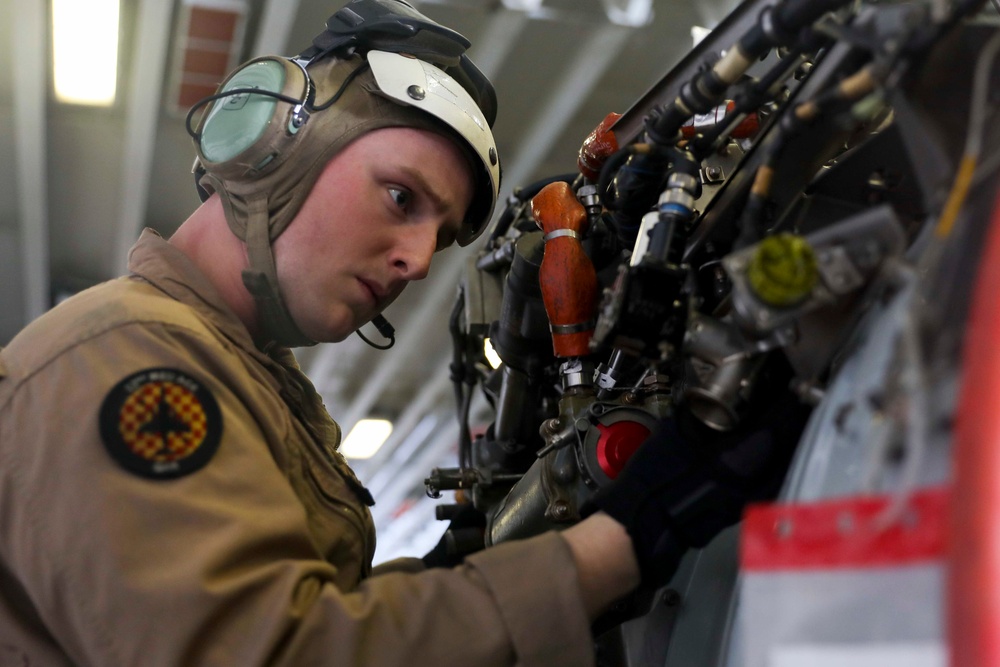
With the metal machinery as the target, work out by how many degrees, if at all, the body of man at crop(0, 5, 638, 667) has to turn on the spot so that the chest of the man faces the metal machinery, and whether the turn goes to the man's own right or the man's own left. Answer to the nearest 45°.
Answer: approximately 45° to the man's own left

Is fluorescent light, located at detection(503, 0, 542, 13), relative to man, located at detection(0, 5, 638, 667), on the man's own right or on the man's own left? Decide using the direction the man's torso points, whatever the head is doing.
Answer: on the man's own left

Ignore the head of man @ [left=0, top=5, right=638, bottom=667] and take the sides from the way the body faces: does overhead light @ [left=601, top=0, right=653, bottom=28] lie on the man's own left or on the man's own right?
on the man's own left

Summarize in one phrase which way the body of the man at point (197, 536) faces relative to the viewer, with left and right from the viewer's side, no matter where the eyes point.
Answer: facing to the right of the viewer

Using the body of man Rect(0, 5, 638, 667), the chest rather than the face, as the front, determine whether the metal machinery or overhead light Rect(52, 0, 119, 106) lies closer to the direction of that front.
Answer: the metal machinery
